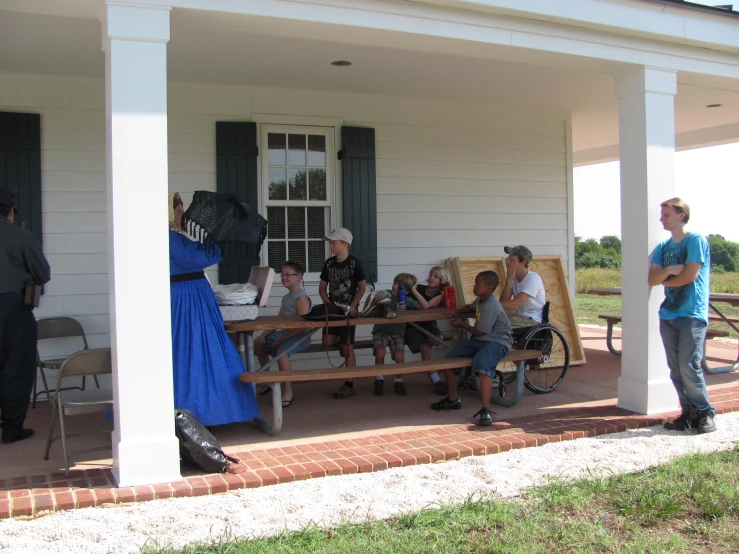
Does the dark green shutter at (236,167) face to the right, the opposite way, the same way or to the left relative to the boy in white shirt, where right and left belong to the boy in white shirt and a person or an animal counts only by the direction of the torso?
to the left

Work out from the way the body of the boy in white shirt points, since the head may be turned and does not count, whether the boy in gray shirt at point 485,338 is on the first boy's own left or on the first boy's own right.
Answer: on the first boy's own left

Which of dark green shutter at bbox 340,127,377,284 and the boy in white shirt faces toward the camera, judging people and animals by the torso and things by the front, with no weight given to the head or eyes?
the dark green shutter

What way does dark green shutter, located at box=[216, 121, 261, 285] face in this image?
toward the camera

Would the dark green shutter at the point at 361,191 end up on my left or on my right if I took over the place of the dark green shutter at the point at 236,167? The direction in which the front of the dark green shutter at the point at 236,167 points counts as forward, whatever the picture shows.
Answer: on my left

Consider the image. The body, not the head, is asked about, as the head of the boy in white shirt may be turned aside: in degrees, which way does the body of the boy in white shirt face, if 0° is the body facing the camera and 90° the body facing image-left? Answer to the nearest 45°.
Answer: approximately 90°

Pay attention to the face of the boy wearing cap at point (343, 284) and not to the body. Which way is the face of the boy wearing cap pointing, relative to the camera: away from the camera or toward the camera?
toward the camera

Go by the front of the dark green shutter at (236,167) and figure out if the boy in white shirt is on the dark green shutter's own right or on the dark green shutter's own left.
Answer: on the dark green shutter's own left

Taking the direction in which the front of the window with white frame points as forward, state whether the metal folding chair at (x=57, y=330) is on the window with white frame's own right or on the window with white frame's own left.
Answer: on the window with white frame's own right

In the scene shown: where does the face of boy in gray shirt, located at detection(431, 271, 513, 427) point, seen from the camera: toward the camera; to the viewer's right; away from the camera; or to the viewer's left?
to the viewer's left

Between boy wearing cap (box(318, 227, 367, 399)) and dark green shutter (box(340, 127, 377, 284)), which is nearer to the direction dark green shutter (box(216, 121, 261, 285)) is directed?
the boy wearing cap

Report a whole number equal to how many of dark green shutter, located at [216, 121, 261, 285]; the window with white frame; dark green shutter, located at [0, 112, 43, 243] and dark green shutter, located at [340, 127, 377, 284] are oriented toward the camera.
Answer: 4
